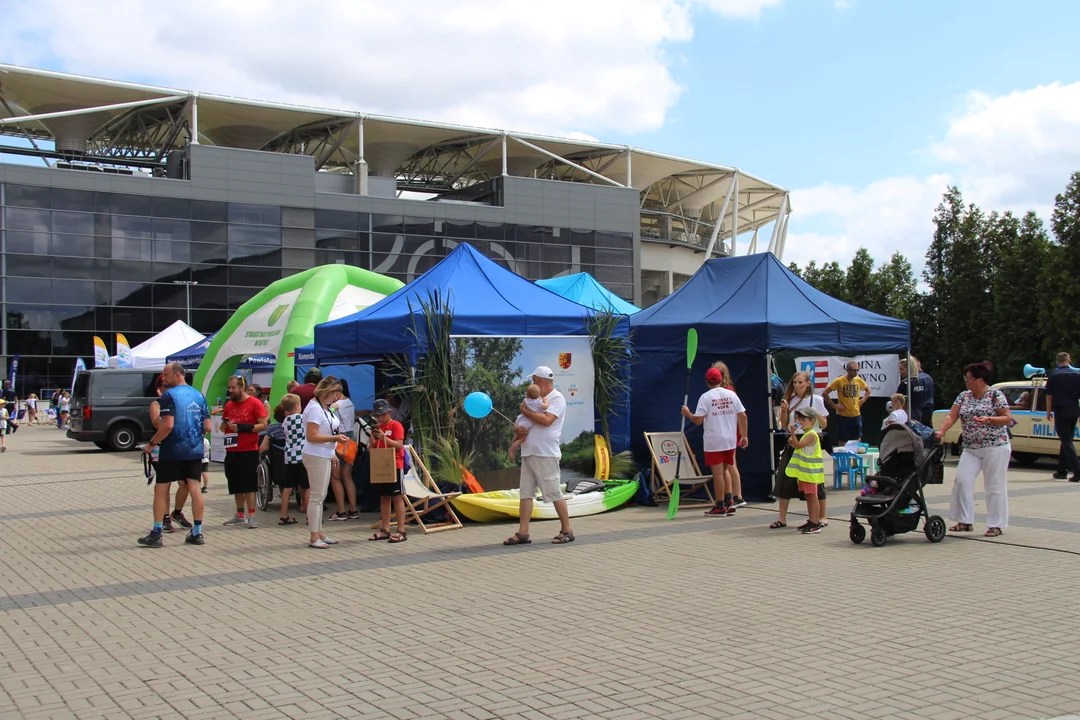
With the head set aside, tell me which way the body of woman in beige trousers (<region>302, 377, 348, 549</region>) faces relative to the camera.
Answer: to the viewer's right

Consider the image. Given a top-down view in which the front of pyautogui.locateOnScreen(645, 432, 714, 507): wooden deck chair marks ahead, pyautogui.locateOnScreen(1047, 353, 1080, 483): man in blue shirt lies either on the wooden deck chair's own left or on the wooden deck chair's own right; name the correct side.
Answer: on the wooden deck chair's own left

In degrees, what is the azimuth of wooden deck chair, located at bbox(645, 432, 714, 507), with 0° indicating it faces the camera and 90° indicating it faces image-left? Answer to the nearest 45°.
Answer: approximately 315°
